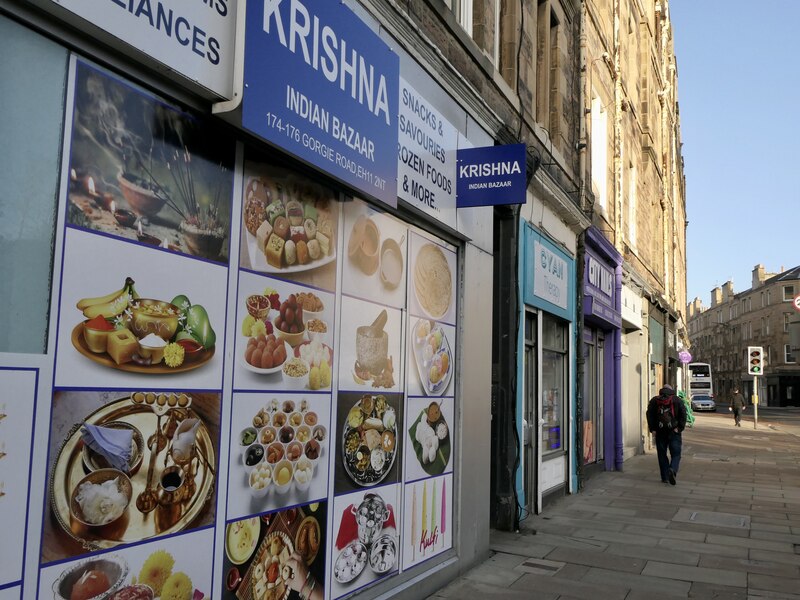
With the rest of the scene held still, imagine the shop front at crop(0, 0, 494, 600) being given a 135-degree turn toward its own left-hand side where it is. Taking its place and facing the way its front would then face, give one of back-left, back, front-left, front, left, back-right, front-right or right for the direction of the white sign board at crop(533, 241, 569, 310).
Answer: front-right

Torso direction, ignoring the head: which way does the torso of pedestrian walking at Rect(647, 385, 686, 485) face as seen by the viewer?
away from the camera

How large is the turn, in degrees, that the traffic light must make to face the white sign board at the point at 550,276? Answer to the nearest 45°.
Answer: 0° — it already faces it

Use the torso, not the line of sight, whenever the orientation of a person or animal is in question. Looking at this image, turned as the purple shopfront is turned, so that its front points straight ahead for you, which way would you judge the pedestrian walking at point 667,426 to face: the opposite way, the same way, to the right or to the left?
to the left

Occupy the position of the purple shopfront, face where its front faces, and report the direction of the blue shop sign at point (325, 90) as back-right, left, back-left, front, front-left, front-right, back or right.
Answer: right

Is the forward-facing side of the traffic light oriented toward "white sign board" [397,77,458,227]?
yes

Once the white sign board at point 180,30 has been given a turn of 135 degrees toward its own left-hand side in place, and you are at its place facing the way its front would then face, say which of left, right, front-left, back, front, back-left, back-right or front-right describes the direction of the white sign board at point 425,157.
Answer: front-right

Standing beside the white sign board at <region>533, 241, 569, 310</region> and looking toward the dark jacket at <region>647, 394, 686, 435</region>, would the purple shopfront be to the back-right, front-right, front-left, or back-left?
front-left

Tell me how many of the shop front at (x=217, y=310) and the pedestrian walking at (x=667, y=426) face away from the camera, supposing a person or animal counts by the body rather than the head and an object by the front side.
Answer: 1

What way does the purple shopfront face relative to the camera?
to the viewer's right

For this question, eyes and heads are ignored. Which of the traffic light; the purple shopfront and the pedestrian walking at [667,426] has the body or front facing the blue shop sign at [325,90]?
the traffic light

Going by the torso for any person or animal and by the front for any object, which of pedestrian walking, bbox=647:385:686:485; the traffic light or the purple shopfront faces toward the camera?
the traffic light

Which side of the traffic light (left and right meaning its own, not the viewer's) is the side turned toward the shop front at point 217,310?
front

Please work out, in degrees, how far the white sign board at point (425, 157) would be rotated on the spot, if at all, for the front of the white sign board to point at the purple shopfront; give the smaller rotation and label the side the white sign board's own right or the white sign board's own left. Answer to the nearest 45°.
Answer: approximately 135° to the white sign board's own left

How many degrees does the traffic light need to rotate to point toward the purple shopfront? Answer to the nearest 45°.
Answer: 0° — it already faces it

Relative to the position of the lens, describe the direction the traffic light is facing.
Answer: facing the viewer
